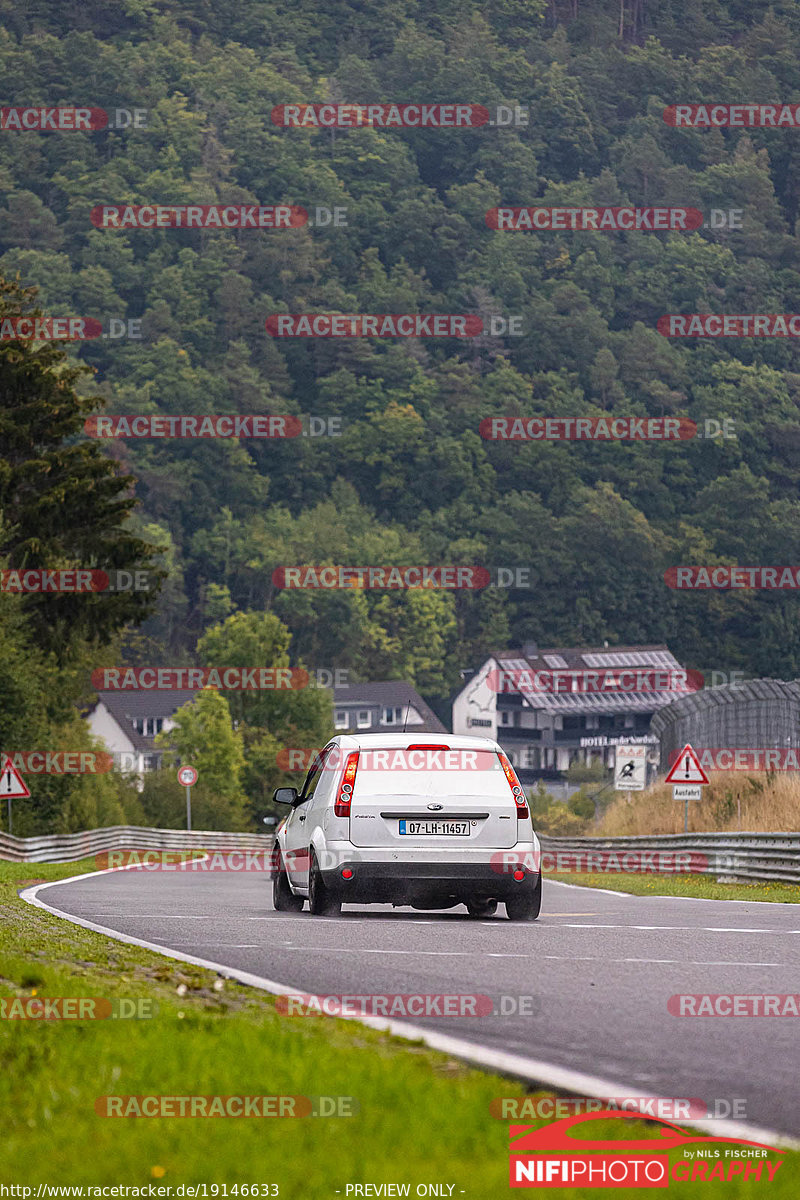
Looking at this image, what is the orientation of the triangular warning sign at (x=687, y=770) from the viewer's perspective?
toward the camera

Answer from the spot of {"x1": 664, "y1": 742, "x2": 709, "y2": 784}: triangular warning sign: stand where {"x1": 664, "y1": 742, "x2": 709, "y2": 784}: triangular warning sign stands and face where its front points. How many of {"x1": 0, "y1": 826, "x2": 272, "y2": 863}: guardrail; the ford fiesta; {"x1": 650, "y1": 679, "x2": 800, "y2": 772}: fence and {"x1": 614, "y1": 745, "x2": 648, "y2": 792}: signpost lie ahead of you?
1

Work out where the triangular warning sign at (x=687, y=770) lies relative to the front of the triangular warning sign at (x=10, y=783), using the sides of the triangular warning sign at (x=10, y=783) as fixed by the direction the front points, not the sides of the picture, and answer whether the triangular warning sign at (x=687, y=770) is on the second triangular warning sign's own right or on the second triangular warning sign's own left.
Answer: on the second triangular warning sign's own left

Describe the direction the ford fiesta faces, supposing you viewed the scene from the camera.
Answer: facing away from the viewer

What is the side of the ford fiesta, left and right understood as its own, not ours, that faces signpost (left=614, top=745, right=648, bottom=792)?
front

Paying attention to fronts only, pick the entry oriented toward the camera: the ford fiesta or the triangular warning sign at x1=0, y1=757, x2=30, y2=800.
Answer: the triangular warning sign

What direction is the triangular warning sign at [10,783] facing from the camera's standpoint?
toward the camera

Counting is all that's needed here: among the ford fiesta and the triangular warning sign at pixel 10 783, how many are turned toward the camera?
1

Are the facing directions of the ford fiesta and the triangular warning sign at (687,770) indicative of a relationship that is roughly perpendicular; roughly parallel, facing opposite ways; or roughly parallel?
roughly parallel, facing opposite ways

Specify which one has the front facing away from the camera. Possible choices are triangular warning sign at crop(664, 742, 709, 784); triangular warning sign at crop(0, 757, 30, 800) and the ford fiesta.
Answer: the ford fiesta

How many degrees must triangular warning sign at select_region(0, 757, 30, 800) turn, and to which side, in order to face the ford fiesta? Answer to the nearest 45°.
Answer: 0° — it already faces it

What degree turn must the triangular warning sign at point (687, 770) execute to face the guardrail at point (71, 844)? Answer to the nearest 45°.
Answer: approximately 135° to its right
